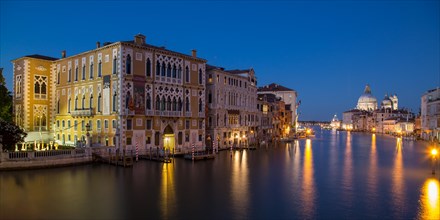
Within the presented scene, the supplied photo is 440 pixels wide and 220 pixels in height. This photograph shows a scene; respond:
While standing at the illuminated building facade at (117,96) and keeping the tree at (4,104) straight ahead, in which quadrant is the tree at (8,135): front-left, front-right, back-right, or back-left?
front-left

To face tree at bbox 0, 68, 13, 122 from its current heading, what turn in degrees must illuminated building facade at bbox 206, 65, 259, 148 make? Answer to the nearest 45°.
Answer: approximately 90° to its right

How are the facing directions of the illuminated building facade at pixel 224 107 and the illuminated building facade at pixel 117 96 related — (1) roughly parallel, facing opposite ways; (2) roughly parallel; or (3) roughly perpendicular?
roughly parallel

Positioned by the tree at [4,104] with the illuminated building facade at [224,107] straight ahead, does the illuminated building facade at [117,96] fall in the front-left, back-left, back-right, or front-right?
front-right

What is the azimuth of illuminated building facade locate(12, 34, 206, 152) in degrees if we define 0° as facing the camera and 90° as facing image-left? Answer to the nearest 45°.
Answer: approximately 315°

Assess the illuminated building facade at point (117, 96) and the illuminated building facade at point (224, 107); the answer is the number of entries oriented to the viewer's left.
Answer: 0

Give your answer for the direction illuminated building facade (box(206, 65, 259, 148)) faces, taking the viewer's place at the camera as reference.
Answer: facing the viewer and to the right of the viewer

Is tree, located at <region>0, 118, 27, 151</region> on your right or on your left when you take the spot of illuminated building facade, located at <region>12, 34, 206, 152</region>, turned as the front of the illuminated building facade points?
on your right

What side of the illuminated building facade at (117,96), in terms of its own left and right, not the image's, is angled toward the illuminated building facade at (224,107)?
left

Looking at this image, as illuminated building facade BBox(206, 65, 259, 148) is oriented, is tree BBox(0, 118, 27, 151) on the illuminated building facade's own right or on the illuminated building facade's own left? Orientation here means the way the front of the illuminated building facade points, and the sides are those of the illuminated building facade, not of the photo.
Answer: on the illuminated building facade's own right
